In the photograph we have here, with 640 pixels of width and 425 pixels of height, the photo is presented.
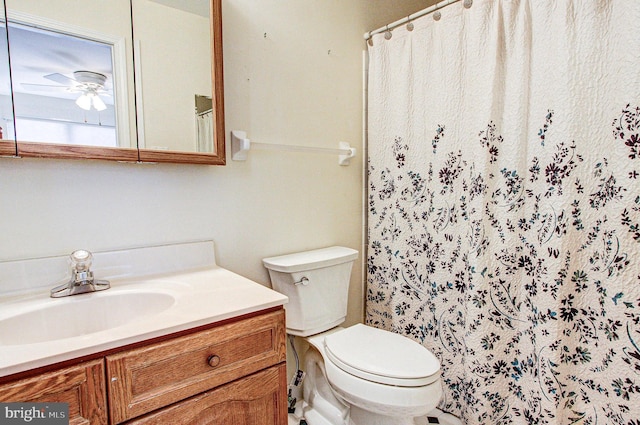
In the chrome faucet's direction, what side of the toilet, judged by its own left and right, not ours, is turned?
right

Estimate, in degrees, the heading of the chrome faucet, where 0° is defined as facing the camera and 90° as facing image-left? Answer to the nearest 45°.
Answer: approximately 0°

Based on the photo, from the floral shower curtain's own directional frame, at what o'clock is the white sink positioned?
The white sink is roughly at 12 o'clock from the floral shower curtain.

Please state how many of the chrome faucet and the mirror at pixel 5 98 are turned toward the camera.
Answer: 2

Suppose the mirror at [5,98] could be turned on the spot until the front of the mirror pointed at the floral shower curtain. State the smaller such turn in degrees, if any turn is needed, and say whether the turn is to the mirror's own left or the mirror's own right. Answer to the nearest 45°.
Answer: approximately 45° to the mirror's own left

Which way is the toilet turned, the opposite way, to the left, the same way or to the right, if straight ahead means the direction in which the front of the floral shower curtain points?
to the left

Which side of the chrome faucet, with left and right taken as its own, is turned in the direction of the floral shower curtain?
left

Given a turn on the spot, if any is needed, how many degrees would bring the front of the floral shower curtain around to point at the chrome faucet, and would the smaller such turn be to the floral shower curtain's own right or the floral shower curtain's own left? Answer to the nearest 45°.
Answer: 0° — it already faces it
